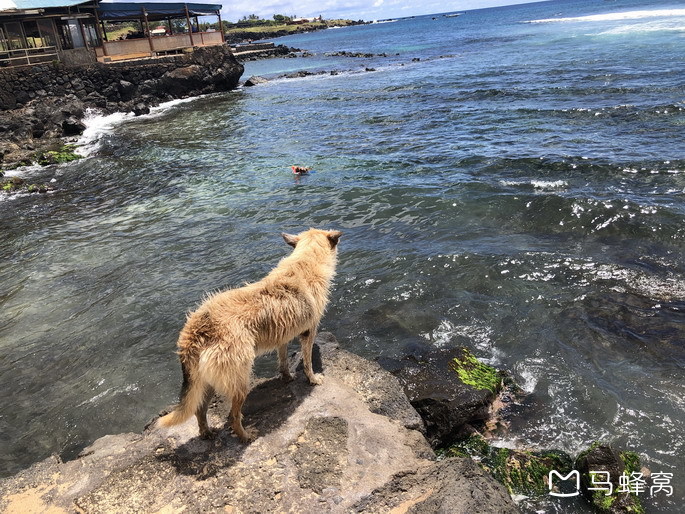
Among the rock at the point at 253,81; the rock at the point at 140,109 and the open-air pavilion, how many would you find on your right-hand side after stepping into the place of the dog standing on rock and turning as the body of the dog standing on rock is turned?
0

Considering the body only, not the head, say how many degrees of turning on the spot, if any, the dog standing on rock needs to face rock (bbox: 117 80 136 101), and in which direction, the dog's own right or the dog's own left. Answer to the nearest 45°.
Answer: approximately 45° to the dog's own left

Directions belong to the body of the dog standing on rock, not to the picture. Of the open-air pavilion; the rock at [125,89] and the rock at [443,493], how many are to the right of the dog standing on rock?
1

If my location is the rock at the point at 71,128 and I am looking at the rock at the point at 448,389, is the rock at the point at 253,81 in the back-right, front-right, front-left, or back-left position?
back-left

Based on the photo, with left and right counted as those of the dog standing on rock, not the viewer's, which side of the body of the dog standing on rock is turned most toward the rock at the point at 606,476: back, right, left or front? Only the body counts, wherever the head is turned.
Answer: right

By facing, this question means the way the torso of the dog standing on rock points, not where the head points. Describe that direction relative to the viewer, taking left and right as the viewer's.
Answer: facing away from the viewer and to the right of the viewer

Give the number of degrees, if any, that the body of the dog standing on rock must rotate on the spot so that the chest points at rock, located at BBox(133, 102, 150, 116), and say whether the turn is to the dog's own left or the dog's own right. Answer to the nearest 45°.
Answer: approximately 45° to the dog's own left

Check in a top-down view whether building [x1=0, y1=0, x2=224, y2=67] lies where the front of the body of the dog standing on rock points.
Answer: no

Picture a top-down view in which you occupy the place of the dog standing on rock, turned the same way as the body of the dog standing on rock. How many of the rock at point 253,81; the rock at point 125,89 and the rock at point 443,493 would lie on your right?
1

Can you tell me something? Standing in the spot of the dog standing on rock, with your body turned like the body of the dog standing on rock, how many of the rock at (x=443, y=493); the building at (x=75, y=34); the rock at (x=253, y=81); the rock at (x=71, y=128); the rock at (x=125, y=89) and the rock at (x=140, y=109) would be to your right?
1

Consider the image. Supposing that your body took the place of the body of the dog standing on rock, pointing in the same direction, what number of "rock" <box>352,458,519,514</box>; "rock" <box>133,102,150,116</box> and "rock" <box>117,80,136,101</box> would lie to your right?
1

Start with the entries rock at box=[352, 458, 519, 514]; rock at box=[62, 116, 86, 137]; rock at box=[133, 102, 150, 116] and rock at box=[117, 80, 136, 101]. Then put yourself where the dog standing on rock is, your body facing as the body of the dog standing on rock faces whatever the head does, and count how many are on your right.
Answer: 1

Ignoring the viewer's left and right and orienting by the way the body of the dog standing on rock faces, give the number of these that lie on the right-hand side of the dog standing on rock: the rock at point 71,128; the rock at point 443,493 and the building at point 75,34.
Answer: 1

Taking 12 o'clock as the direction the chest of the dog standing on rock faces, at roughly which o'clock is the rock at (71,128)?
The rock is roughly at 10 o'clock from the dog standing on rock.

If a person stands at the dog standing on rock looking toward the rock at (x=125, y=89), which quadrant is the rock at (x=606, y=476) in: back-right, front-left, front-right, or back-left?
back-right
